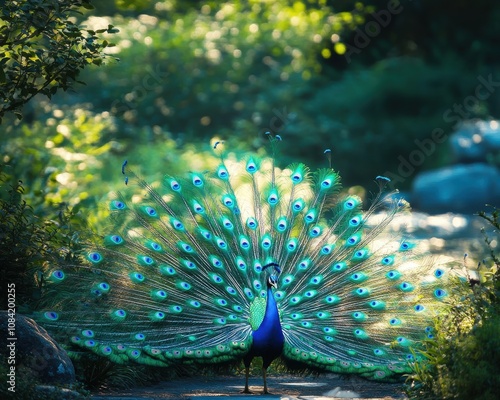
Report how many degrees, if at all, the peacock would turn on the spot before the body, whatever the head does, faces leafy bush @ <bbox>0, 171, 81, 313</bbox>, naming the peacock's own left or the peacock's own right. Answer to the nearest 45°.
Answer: approximately 135° to the peacock's own right

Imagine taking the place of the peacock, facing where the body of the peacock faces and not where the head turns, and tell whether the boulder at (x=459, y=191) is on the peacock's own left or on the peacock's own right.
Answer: on the peacock's own left

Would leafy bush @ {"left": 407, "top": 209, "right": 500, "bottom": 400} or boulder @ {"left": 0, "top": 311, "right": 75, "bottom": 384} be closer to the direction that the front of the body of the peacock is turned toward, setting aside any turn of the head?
the leafy bush

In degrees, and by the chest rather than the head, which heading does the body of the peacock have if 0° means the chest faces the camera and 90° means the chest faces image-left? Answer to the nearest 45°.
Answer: approximately 315°

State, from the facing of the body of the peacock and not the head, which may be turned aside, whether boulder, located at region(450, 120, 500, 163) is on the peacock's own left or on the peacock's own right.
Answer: on the peacock's own left

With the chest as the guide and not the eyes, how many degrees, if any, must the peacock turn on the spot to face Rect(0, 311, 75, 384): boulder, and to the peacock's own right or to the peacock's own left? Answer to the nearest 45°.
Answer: approximately 90° to the peacock's own right

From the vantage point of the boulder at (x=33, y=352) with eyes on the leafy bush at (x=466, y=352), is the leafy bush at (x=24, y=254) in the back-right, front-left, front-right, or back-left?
back-left

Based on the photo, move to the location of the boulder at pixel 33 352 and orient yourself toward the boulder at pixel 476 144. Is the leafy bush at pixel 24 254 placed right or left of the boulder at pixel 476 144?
left
